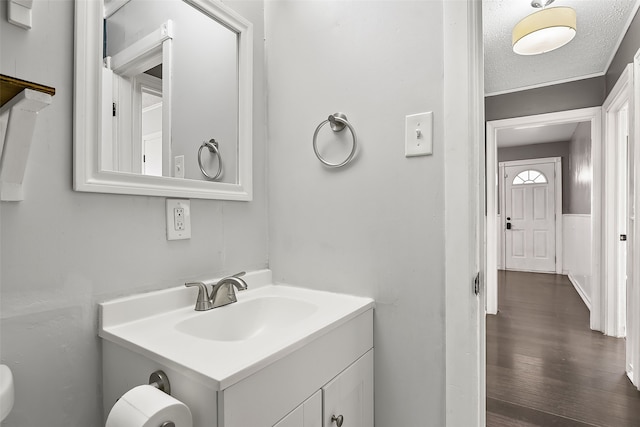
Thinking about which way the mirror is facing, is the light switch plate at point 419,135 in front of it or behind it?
in front

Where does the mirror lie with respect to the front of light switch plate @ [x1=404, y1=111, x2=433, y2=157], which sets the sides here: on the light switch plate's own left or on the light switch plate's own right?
on the light switch plate's own right

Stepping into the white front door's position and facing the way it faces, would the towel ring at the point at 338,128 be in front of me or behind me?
in front

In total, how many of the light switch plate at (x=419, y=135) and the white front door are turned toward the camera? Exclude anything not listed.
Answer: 2

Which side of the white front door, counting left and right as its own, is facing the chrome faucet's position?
front

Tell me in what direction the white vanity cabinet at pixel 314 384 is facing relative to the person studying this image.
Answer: facing the viewer and to the right of the viewer
